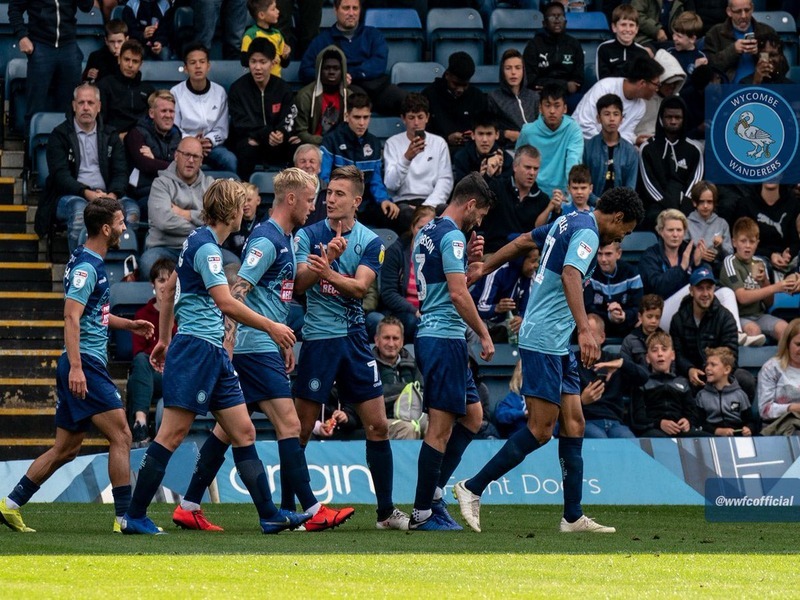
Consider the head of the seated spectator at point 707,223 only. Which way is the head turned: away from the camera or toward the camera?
toward the camera

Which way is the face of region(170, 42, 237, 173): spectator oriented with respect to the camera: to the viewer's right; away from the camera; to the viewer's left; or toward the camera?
toward the camera

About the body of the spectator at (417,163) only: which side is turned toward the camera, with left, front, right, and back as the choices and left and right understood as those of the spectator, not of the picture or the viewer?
front

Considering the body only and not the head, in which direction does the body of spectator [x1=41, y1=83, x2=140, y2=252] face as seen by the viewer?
toward the camera

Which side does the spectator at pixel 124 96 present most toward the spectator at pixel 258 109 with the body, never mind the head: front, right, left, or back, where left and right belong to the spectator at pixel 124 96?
left

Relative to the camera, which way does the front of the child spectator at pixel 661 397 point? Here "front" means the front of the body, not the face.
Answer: toward the camera

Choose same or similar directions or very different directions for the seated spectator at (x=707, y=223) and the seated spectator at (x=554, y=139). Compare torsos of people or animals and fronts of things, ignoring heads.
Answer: same or similar directions

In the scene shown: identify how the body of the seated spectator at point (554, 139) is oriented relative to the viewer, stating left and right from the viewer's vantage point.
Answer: facing the viewer

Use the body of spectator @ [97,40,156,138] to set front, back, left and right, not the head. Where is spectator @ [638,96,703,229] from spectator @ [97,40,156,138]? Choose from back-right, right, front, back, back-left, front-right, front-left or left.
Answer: left

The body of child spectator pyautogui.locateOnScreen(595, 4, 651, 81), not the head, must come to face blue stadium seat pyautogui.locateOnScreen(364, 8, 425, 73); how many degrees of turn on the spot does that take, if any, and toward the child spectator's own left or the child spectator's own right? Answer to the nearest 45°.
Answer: approximately 90° to the child spectator's own right

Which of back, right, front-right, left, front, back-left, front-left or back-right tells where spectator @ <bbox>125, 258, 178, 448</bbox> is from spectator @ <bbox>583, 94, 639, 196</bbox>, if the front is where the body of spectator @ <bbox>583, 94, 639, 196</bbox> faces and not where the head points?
front-right

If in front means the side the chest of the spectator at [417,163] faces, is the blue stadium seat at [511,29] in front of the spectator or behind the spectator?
behind

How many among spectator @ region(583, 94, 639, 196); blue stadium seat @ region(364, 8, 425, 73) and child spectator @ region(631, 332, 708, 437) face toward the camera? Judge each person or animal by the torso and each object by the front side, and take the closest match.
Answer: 3

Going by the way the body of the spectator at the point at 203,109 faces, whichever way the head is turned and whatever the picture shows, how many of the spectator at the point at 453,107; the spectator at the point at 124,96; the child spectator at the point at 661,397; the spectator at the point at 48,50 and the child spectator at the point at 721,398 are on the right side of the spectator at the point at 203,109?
2
